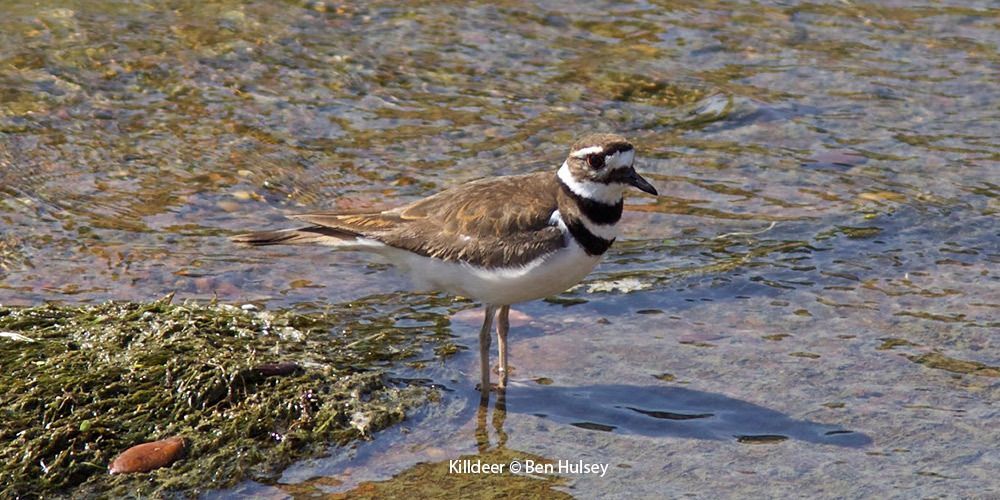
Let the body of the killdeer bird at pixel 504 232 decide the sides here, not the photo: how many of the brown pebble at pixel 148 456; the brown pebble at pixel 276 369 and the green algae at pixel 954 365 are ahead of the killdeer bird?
1

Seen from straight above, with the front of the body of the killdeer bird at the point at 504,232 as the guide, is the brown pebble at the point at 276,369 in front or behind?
behind

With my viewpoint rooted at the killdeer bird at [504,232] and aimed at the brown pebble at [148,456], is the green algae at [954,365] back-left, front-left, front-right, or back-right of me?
back-left

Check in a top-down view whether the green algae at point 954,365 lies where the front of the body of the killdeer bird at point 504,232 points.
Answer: yes

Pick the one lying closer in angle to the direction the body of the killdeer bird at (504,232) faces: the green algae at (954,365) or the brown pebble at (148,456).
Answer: the green algae

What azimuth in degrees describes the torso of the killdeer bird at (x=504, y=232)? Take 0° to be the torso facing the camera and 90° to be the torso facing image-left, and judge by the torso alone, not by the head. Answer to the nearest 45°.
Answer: approximately 270°

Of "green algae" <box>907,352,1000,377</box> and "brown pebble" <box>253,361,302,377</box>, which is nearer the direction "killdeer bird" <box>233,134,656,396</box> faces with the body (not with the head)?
the green algae

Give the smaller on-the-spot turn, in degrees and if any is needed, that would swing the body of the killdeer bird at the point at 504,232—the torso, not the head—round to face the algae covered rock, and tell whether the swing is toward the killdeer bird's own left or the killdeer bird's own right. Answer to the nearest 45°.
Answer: approximately 180°

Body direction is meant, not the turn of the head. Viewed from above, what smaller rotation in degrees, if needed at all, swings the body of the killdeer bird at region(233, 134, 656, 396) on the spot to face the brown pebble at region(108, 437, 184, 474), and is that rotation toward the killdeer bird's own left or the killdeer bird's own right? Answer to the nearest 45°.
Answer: approximately 135° to the killdeer bird's own right

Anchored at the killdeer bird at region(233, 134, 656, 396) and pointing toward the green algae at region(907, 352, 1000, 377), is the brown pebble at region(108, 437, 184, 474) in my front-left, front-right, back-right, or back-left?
back-right
